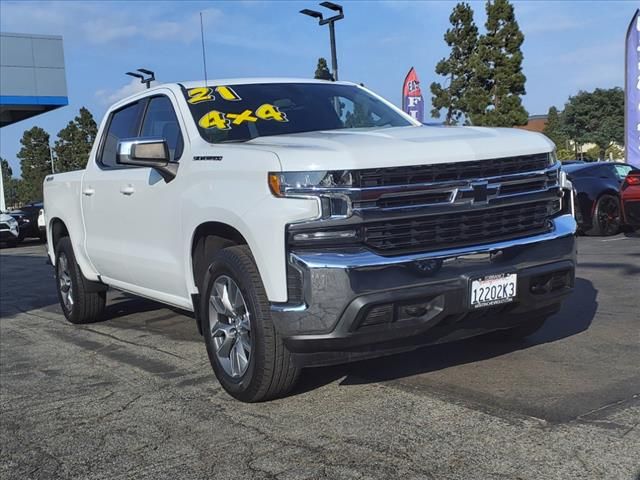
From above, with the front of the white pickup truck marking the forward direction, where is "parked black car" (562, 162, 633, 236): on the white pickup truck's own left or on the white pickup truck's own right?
on the white pickup truck's own left

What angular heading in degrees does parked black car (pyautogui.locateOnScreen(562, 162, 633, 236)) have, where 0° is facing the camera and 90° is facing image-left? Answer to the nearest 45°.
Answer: approximately 45°

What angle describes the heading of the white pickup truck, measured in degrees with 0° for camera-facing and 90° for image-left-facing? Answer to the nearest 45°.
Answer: approximately 315°

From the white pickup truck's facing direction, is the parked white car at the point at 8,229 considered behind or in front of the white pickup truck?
behind

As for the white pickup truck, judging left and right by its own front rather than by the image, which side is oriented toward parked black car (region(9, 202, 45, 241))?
back

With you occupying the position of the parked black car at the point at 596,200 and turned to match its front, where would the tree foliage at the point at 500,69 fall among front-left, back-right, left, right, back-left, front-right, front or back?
back-right

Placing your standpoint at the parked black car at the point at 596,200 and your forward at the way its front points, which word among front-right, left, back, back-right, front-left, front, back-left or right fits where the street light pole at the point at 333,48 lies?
right

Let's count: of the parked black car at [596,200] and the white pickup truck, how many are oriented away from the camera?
0
